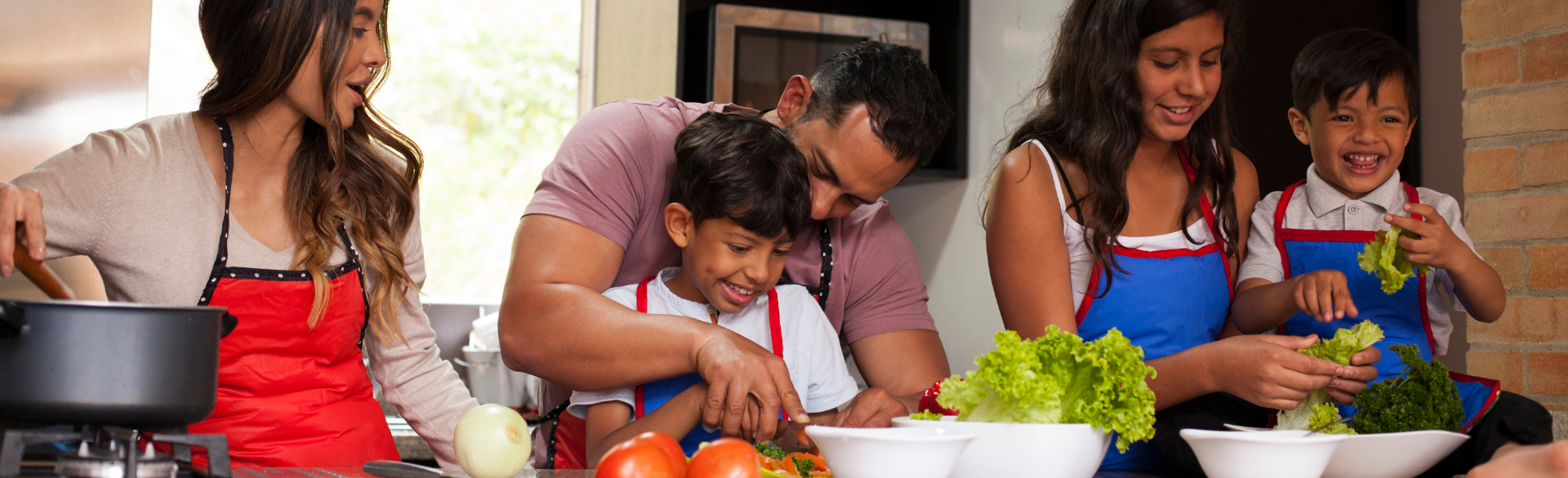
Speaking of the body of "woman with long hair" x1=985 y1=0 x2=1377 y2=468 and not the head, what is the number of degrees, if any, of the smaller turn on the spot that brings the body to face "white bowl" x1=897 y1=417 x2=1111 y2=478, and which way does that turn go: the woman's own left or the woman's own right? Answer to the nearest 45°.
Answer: approximately 45° to the woman's own right

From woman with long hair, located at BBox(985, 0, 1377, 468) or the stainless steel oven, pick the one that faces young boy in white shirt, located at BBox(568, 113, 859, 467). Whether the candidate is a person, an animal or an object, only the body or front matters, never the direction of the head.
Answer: the stainless steel oven

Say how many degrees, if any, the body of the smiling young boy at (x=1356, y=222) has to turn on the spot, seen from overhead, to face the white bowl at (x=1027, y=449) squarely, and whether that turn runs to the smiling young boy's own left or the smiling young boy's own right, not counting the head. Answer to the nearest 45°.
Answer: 0° — they already face it

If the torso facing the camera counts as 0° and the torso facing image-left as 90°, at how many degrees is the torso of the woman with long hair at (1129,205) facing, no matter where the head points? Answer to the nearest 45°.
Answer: approximately 315°

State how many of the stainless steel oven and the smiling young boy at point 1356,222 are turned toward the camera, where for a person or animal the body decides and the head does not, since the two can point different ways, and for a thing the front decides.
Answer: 2

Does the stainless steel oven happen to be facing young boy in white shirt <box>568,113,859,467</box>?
yes

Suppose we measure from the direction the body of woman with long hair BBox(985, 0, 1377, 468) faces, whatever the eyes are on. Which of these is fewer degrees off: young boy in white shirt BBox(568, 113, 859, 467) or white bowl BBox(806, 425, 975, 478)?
the white bowl

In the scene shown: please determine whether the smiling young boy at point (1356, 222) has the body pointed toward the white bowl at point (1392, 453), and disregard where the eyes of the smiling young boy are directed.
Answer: yes

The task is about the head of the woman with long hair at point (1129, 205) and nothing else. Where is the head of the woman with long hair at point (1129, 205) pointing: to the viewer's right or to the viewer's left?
to the viewer's right
